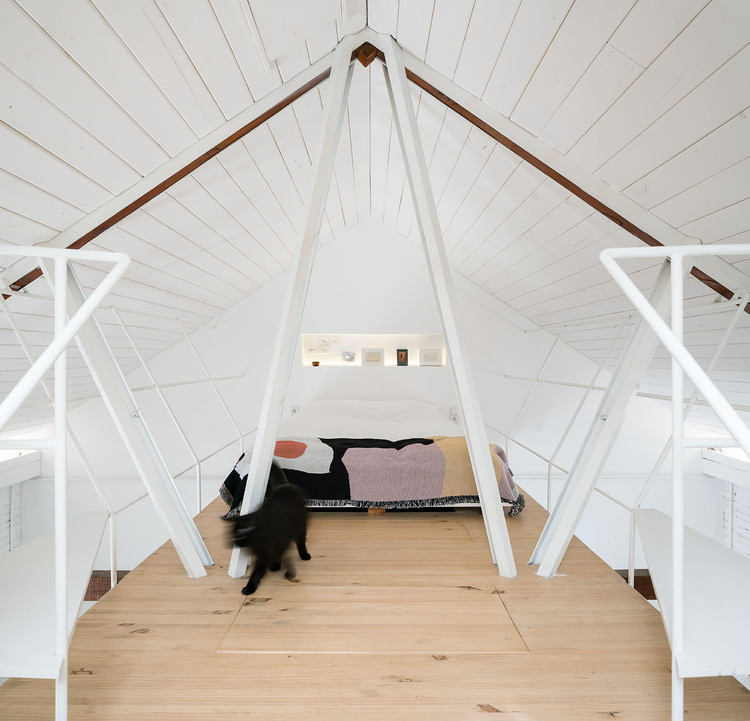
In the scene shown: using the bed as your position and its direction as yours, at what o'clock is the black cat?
The black cat is roughly at 1 o'clock from the bed.

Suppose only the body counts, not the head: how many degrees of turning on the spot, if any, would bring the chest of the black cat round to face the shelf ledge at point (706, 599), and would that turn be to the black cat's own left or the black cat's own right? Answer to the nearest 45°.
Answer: approximately 90° to the black cat's own left

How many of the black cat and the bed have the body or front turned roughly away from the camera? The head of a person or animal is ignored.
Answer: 0

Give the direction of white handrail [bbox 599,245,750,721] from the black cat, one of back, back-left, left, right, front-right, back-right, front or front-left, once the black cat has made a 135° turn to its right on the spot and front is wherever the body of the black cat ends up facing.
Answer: back-right

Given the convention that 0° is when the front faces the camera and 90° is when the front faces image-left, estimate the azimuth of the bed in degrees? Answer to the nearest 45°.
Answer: approximately 0°

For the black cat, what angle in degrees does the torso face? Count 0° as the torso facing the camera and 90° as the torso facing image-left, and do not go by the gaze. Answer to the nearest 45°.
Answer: approximately 45°

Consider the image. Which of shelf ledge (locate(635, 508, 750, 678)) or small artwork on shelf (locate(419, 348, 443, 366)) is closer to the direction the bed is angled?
the shelf ledge

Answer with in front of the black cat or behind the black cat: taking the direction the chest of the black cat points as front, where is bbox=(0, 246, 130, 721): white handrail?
in front
